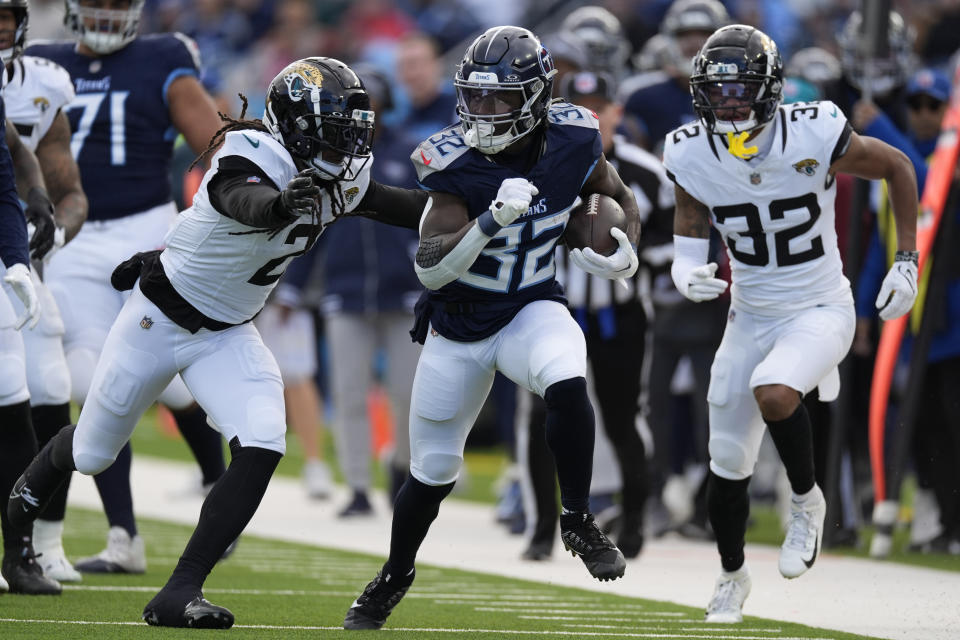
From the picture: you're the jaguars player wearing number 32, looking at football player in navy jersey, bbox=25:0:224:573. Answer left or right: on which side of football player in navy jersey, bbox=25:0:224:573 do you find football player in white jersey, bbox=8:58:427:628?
left

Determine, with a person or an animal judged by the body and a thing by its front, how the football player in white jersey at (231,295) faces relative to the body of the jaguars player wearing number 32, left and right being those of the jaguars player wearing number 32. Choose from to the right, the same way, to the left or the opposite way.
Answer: to the left

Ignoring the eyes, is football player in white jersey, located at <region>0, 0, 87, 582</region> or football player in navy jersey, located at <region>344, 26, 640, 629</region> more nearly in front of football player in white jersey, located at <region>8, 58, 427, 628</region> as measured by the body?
the football player in navy jersey

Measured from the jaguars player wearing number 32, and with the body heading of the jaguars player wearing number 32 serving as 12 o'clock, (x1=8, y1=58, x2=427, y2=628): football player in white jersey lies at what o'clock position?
The football player in white jersey is roughly at 2 o'clock from the jaguars player wearing number 32.

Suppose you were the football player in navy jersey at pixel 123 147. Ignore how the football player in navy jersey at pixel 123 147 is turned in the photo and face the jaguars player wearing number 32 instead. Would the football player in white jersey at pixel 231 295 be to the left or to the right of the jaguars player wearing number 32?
right

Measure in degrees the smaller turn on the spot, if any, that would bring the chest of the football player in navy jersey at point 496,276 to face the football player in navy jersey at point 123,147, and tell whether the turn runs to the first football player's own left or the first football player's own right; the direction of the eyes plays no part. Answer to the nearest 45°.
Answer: approximately 135° to the first football player's own right

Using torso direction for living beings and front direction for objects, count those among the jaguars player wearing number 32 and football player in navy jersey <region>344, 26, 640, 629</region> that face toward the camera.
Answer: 2
